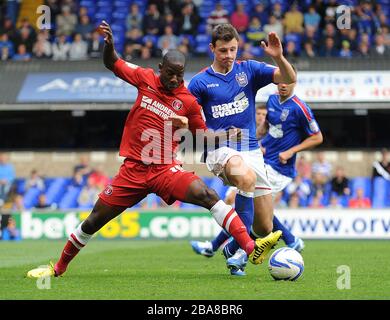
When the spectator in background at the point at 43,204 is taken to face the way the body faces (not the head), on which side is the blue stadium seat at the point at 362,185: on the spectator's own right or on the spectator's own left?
on the spectator's own left

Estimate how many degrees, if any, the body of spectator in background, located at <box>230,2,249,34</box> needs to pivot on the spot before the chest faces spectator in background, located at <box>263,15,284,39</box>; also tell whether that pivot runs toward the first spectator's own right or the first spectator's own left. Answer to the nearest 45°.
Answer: approximately 45° to the first spectator's own left

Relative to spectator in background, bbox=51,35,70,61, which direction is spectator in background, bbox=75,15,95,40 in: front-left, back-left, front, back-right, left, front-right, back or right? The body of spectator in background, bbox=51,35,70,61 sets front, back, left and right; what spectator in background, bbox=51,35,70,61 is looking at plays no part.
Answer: back-left

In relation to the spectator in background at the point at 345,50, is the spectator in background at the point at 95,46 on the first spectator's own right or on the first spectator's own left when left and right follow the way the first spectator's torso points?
on the first spectator's own right

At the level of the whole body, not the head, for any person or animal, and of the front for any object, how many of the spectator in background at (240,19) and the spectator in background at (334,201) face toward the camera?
2

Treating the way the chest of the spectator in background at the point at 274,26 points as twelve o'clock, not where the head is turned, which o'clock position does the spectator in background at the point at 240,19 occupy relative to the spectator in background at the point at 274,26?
the spectator in background at the point at 240,19 is roughly at 4 o'clock from the spectator in background at the point at 274,26.

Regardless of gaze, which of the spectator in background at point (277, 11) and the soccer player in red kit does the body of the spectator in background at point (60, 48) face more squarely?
the soccer player in red kit

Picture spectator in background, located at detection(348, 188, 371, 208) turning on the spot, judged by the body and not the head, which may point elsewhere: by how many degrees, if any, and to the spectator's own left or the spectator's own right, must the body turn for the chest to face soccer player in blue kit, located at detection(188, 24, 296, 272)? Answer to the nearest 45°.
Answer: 0° — they already face them

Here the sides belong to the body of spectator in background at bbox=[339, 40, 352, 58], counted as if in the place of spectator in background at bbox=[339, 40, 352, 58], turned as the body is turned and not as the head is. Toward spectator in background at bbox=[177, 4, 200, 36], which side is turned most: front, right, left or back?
right
